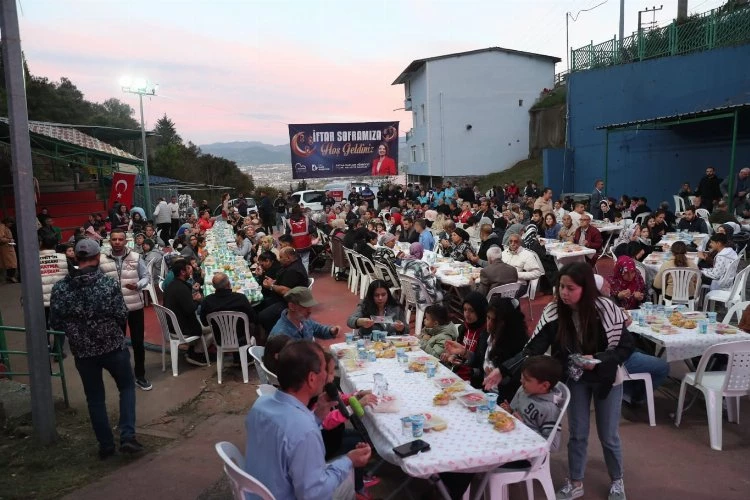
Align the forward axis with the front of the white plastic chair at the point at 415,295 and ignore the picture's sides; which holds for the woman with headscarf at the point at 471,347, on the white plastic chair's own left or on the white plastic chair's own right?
on the white plastic chair's own right

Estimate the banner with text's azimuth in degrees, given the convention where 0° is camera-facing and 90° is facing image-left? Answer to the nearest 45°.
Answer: approximately 0°

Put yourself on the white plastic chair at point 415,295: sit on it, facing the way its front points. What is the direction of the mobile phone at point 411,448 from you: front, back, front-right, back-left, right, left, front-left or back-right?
back-right

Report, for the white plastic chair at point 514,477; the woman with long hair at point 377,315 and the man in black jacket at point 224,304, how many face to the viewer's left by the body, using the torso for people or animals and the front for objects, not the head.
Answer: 1

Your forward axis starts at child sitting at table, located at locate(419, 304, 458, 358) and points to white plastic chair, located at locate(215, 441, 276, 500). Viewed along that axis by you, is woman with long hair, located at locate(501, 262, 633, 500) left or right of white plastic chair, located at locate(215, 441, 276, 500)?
left

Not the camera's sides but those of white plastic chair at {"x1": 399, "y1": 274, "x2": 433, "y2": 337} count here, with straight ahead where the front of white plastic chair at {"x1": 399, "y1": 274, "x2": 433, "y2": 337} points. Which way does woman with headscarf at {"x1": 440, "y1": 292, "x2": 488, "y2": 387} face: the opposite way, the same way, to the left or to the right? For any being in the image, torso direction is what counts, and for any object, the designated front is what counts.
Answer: the opposite way

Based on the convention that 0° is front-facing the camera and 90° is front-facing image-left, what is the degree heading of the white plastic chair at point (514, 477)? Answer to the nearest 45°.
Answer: approximately 90°

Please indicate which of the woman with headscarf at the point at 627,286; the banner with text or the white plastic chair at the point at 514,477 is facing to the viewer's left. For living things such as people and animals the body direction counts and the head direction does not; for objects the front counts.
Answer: the white plastic chair

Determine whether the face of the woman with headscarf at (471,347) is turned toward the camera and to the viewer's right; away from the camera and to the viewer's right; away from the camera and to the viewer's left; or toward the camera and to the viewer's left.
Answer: toward the camera and to the viewer's left
